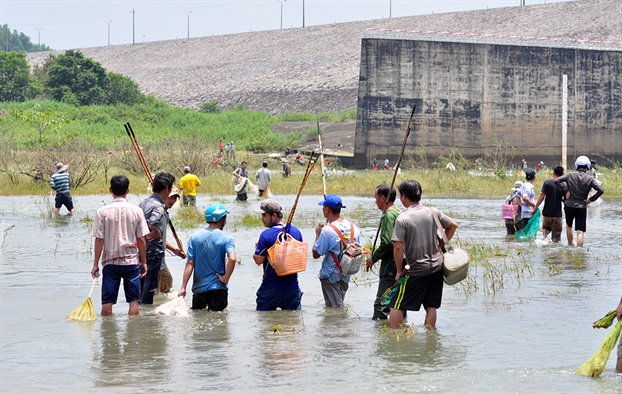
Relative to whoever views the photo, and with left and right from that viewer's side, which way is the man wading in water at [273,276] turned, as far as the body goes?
facing away from the viewer and to the left of the viewer

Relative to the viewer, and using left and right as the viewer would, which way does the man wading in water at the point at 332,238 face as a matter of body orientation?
facing away from the viewer and to the left of the viewer

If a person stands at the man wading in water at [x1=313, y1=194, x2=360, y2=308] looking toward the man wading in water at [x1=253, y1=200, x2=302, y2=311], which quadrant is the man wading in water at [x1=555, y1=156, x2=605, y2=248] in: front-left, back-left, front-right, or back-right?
back-right

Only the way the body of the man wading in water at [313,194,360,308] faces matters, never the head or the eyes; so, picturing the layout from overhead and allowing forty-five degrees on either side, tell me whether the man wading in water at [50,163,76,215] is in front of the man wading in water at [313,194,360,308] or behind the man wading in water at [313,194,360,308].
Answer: in front

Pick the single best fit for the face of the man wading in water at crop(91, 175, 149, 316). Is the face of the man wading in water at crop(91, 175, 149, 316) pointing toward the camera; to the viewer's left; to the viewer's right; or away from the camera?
away from the camera

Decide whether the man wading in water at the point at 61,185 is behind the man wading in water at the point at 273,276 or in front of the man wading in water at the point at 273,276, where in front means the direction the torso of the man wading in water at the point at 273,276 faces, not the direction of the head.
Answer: in front

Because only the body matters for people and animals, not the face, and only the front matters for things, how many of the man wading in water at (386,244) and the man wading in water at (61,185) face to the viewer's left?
1

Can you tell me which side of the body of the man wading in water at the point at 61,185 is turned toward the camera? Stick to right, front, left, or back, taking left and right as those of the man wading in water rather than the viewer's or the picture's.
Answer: back

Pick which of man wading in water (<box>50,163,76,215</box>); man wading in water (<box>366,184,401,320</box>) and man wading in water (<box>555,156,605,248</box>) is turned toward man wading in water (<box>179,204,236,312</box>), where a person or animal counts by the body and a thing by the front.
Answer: man wading in water (<box>366,184,401,320</box>)

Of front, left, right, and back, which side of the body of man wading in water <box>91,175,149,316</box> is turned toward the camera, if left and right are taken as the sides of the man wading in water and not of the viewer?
back

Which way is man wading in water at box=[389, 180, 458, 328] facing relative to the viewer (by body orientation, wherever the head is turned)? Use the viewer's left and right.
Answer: facing away from the viewer and to the left of the viewer

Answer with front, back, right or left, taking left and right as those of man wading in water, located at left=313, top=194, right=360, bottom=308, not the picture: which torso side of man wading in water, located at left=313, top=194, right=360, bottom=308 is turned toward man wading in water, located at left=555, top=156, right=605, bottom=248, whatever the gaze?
right
